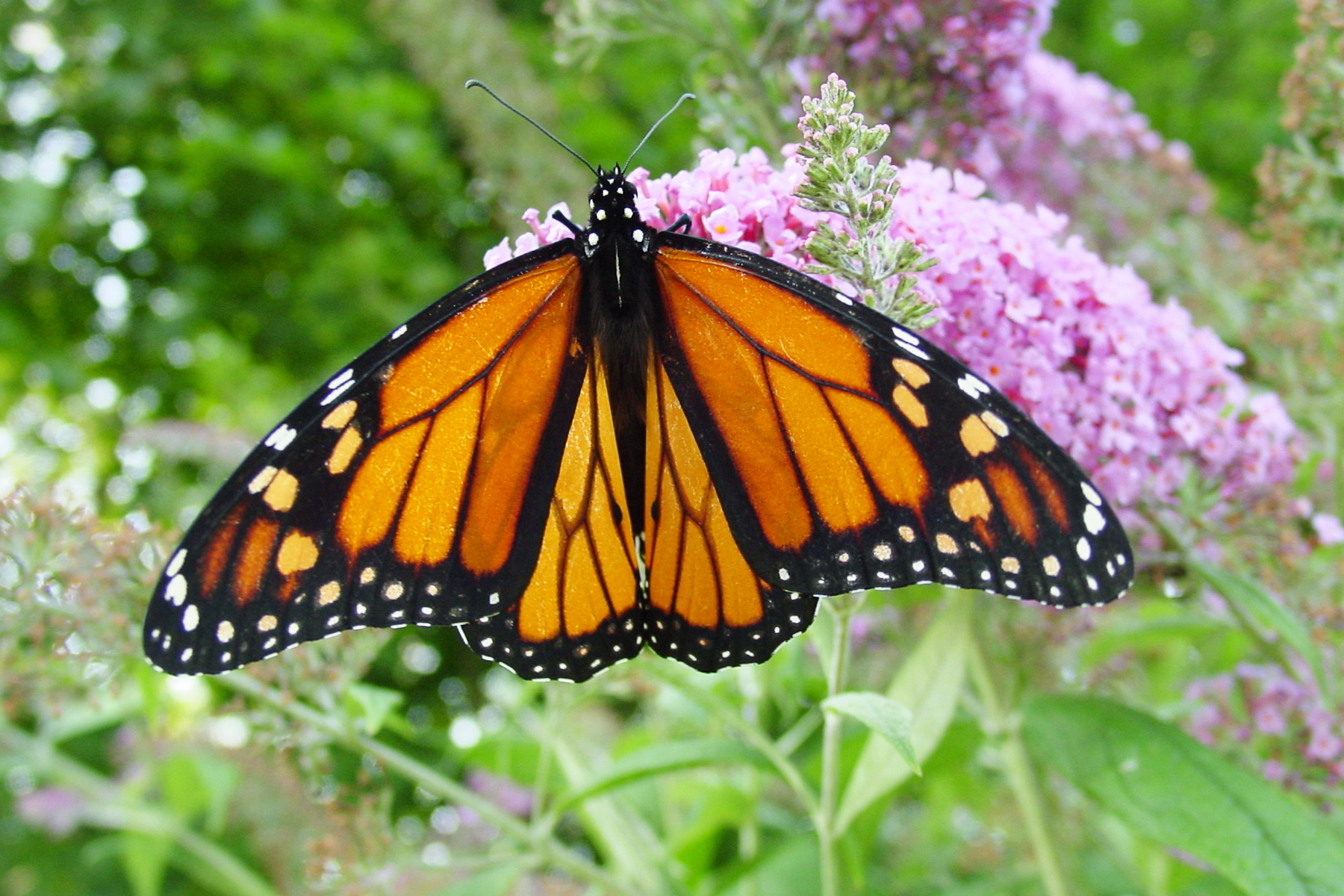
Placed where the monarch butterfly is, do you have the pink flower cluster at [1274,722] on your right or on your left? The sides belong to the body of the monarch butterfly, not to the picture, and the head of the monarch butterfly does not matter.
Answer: on your right

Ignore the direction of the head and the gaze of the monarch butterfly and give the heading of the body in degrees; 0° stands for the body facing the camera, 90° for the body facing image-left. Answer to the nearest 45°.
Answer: approximately 180°

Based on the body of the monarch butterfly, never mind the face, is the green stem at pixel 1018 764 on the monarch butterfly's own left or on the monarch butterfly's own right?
on the monarch butterfly's own right

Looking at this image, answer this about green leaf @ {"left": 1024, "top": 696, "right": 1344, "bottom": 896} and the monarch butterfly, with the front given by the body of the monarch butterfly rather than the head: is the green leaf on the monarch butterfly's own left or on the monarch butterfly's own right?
on the monarch butterfly's own right
